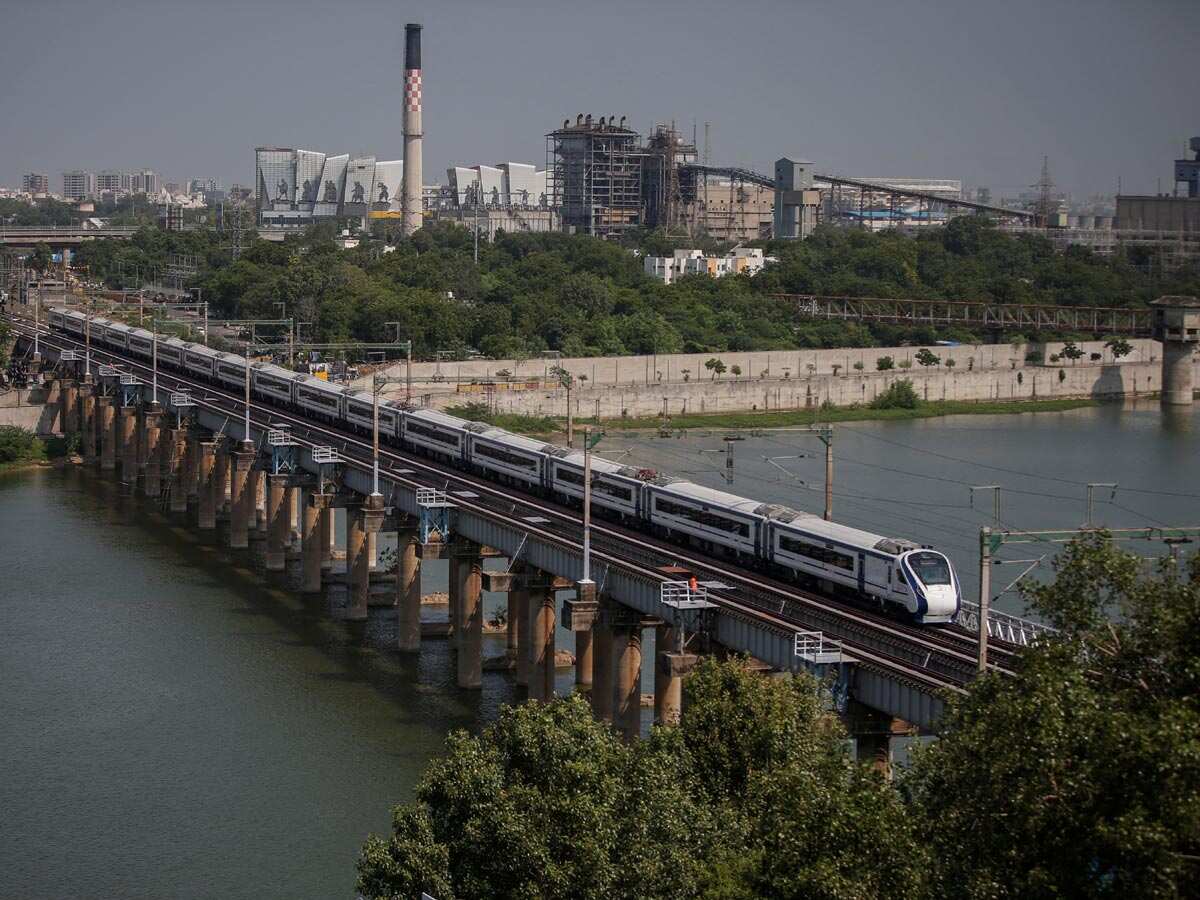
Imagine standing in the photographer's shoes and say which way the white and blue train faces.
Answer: facing the viewer and to the right of the viewer

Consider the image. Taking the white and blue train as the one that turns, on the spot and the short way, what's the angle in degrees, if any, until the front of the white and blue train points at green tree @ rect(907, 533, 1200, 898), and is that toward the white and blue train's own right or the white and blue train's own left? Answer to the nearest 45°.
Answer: approximately 45° to the white and blue train's own right

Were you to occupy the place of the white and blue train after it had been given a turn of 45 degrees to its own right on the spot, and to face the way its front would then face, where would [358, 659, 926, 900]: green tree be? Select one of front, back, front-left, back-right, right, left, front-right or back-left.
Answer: front
